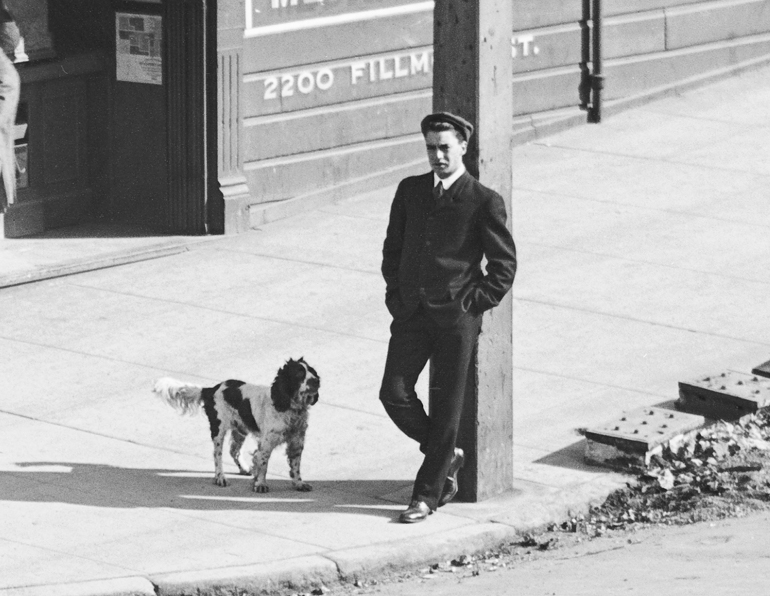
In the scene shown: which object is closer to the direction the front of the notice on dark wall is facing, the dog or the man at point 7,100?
the dog

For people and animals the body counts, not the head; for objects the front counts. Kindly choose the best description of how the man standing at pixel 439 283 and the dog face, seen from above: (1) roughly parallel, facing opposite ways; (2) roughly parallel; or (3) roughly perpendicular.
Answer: roughly perpendicular

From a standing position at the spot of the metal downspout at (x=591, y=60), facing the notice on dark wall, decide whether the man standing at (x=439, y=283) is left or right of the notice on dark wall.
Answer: left

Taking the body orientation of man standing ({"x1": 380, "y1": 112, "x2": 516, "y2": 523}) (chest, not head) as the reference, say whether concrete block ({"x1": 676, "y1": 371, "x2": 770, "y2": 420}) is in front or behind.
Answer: behind

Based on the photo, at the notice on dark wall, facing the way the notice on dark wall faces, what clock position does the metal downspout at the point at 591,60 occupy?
The metal downspout is roughly at 8 o'clock from the notice on dark wall.

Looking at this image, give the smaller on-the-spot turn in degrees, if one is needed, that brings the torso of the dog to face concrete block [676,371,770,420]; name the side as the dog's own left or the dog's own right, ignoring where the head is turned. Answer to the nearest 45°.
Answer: approximately 45° to the dog's own left

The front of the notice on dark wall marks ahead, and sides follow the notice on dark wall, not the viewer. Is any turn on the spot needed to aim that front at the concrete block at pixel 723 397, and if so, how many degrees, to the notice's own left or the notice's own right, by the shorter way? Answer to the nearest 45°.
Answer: approximately 45° to the notice's own left

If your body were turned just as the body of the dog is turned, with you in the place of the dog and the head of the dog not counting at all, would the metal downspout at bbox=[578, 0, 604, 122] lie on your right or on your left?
on your left

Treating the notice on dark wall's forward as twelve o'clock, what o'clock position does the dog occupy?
The dog is roughly at 12 o'clock from the notice on dark wall.

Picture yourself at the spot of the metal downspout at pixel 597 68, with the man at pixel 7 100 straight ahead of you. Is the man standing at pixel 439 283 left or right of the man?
left
